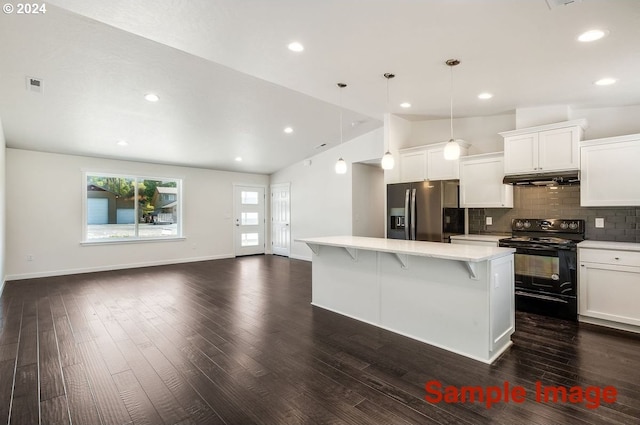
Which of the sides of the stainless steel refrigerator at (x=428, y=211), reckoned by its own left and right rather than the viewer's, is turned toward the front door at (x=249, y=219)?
right

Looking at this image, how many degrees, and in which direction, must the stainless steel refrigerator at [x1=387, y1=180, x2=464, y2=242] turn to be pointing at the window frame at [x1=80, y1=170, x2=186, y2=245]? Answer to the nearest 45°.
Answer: approximately 45° to its right

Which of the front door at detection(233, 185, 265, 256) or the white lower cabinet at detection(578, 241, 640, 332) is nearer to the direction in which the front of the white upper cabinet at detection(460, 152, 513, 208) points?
the white lower cabinet

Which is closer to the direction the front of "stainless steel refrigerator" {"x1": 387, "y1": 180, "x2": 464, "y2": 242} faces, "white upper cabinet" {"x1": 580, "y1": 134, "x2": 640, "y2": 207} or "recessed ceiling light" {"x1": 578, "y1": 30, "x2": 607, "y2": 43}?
the recessed ceiling light

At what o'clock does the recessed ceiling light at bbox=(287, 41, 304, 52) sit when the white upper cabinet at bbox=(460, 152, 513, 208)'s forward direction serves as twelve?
The recessed ceiling light is roughly at 1 o'clock from the white upper cabinet.

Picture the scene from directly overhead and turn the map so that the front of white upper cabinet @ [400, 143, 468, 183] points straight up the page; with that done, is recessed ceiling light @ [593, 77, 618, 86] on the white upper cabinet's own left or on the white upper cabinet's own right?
on the white upper cabinet's own left

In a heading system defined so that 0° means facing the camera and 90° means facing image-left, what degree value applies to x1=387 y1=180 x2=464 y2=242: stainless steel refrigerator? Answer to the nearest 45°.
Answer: approximately 45°

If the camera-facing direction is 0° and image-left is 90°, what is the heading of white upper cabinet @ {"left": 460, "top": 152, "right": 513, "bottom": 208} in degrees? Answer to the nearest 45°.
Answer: approximately 0°

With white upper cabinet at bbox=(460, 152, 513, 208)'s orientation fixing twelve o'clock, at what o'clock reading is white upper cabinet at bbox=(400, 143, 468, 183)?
white upper cabinet at bbox=(400, 143, 468, 183) is roughly at 3 o'clock from white upper cabinet at bbox=(460, 152, 513, 208).

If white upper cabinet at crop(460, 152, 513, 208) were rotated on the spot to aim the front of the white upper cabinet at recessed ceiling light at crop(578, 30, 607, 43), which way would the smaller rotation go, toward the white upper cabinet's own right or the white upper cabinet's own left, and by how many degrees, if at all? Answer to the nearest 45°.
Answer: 0° — it already faces it
